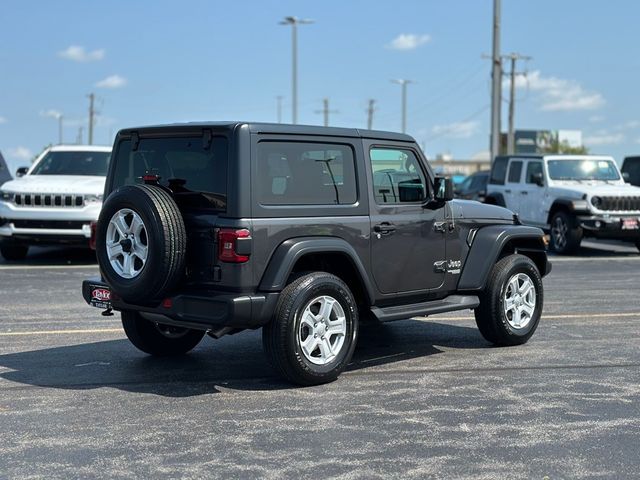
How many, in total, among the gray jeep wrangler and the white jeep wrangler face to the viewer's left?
0

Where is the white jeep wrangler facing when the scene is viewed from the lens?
facing the viewer and to the right of the viewer

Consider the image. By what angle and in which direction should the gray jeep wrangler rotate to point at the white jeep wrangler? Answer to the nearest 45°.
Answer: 0° — it already faces it

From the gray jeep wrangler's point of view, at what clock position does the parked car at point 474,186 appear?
The parked car is roughly at 11 o'clock from the gray jeep wrangler.

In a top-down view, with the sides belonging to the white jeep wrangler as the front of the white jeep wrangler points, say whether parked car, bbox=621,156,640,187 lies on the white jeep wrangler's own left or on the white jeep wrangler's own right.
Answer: on the white jeep wrangler's own left

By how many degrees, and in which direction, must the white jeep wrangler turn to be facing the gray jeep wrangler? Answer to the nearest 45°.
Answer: approximately 45° to its right

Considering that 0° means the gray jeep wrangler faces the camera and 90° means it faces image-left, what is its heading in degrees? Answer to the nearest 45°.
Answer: approximately 225°

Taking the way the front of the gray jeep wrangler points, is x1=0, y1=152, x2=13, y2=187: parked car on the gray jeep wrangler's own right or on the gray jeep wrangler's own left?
on the gray jeep wrangler's own left

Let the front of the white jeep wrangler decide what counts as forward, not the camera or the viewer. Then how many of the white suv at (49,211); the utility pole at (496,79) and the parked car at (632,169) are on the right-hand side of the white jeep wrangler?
1

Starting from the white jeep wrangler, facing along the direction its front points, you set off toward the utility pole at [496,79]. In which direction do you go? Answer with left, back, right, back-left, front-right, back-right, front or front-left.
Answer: back-left

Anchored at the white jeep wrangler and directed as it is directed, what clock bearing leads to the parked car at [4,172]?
The parked car is roughly at 4 o'clock from the white jeep wrangler.

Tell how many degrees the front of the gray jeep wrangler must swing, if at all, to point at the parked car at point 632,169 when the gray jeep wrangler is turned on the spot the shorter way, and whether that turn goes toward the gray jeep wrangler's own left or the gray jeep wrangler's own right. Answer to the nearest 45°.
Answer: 0° — it already faces it

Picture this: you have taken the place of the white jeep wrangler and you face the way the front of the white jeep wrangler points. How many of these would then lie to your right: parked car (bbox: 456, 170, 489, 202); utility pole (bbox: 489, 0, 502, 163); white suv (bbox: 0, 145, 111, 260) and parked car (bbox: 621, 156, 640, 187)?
1

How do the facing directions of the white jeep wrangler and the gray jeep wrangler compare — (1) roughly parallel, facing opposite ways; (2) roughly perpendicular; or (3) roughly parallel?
roughly perpendicular
